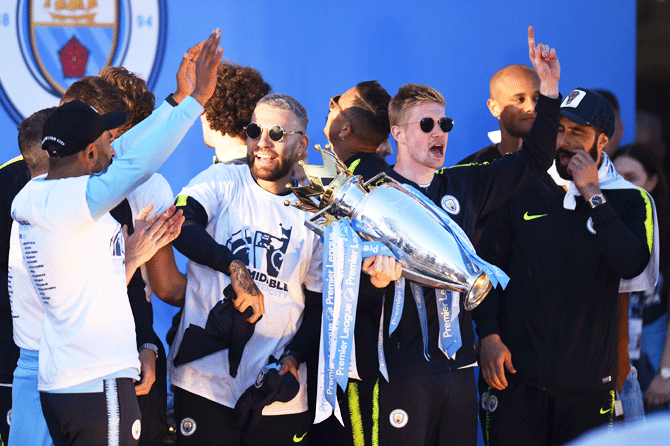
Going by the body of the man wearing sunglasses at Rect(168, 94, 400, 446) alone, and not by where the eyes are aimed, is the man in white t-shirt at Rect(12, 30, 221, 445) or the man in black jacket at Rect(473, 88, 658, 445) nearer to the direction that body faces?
the man in white t-shirt

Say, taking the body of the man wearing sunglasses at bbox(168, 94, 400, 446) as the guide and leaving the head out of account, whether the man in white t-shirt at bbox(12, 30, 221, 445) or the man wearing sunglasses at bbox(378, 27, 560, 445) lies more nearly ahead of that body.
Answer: the man in white t-shirt

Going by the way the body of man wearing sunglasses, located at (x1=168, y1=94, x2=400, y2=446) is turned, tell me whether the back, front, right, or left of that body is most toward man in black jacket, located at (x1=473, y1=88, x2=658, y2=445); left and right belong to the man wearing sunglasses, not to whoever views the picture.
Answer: left

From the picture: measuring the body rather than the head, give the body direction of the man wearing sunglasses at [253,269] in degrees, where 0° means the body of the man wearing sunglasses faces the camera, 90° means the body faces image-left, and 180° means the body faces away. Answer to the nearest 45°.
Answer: approximately 0°

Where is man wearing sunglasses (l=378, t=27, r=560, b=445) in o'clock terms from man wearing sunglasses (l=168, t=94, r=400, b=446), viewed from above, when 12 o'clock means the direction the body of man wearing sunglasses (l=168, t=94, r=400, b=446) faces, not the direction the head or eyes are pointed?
man wearing sunglasses (l=378, t=27, r=560, b=445) is roughly at 9 o'clock from man wearing sunglasses (l=168, t=94, r=400, b=446).

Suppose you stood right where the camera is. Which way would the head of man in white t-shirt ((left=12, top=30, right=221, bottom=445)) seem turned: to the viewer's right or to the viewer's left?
to the viewer's right
